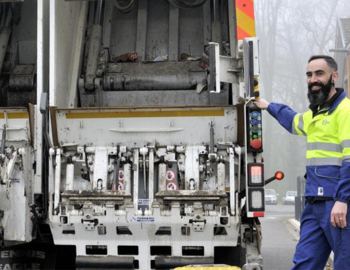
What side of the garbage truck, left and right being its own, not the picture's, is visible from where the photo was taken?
back

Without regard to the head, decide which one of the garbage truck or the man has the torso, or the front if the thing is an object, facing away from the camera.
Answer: the garbage truck

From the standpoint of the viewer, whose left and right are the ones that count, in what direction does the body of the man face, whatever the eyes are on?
facing the viewer and to the left of the viewer

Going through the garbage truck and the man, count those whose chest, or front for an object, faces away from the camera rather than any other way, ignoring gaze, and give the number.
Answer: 1

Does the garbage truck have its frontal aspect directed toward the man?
no

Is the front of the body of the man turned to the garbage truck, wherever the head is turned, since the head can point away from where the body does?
no
